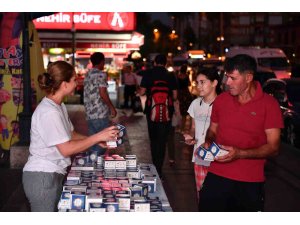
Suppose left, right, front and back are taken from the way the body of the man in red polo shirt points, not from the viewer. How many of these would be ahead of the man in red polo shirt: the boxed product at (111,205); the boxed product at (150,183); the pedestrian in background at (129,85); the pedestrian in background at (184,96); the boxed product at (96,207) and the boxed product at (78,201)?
4

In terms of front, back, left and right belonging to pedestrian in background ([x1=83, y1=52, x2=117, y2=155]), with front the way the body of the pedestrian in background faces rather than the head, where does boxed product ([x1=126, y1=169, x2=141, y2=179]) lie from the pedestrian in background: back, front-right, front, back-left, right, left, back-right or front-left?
back-right

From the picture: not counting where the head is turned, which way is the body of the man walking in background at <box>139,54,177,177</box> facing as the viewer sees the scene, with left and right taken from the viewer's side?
facing away from the viewer

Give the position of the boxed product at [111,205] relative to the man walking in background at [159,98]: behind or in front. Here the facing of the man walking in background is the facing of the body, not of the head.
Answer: behind

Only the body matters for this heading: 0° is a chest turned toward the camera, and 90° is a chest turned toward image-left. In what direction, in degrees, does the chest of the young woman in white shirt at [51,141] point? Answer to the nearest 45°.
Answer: approximately 270°

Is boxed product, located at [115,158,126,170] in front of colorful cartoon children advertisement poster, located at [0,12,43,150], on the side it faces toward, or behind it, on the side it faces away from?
in front

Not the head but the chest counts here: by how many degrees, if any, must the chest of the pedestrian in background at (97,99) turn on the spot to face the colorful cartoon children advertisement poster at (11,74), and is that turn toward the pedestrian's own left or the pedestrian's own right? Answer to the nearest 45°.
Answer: approximately 90° to the pedestrian's own left

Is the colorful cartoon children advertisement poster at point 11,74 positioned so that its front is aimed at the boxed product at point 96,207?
yes

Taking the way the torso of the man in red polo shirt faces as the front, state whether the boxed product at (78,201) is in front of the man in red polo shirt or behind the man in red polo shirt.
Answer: in front

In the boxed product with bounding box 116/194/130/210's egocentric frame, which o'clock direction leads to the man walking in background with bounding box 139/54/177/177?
The man walking in background is roughly at 6 o'clock from the boxed product.

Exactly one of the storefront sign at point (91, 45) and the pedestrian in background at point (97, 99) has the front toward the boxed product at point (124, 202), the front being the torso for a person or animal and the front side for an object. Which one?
the storefront sign
